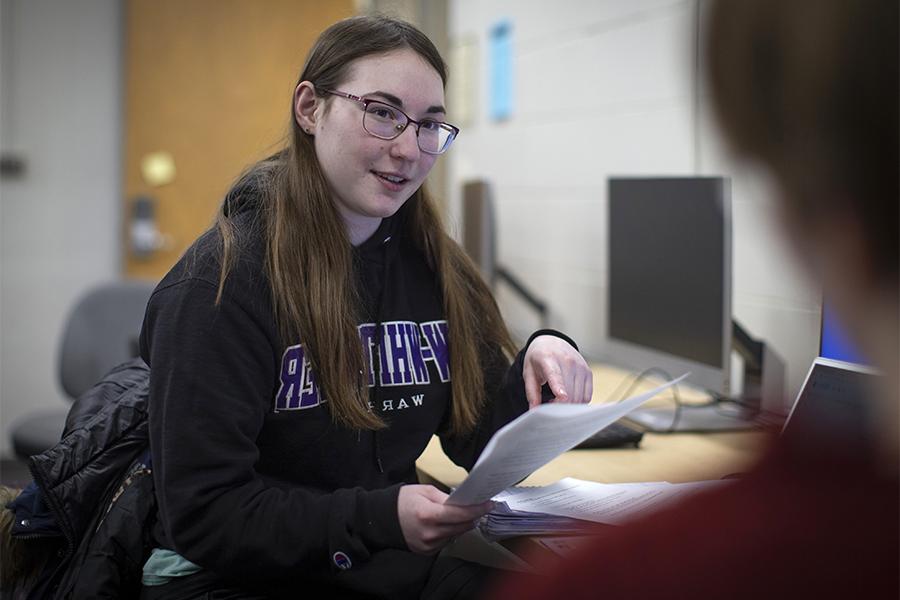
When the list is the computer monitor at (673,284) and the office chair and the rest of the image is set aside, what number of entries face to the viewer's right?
0

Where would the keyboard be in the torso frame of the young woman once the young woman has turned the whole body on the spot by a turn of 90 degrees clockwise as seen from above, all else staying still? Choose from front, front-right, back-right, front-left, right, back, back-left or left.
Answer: back

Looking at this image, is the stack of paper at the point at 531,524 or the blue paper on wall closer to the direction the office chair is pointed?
the stack of paper

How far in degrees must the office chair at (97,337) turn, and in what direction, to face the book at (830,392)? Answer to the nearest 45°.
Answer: approximately 90° to its left

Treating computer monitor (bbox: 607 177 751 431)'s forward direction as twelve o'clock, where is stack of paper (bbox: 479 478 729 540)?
The stack of paper is roughly at 11 o'clock from the computer monitor.

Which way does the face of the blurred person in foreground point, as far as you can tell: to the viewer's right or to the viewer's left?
to the viewer's left

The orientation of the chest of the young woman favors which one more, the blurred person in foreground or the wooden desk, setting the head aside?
the blurred person in foreground

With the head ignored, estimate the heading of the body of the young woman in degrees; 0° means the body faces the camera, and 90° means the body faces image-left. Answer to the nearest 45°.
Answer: approximately 315°

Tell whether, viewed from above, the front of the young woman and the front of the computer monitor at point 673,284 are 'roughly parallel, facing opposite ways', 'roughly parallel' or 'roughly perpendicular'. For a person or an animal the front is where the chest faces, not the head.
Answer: roughly perpendicular

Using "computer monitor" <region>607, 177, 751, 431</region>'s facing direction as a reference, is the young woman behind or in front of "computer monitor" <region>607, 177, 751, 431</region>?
in front

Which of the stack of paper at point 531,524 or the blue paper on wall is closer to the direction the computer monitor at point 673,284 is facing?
the stack of paper

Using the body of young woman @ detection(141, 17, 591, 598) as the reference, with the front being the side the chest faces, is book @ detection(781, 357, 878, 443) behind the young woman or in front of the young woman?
in front

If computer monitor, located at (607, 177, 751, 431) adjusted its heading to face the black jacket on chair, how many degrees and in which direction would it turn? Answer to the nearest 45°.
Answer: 0° — it already faces it
